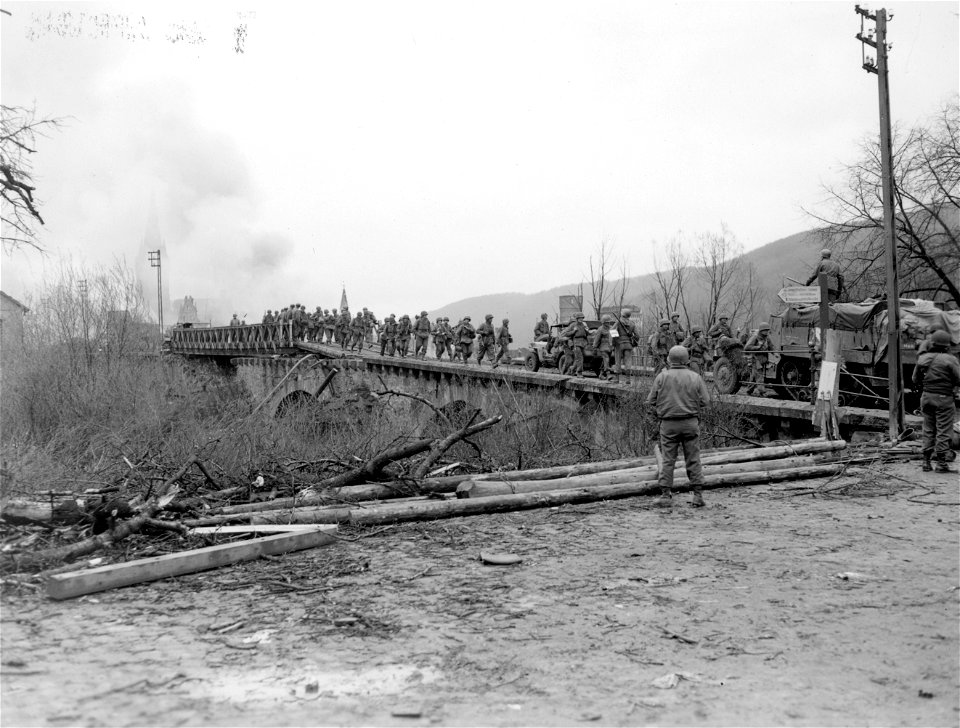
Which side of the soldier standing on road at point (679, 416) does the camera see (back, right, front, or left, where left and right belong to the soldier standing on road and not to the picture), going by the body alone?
back

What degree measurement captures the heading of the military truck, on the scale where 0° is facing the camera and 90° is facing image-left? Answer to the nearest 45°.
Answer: approximately 135°

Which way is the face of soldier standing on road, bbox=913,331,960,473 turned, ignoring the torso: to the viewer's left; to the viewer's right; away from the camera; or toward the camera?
away from the camera

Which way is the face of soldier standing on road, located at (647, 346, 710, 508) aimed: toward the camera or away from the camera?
away from the camera

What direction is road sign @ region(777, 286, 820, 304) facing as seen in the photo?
toward the camera

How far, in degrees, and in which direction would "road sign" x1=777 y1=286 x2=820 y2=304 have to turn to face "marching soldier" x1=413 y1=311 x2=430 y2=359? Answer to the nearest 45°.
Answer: approximately 135° to its right

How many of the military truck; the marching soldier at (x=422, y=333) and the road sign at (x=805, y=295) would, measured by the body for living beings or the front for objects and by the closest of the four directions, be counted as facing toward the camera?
1

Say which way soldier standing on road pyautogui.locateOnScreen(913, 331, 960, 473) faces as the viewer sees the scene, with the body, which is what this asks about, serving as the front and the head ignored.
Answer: away from the camera

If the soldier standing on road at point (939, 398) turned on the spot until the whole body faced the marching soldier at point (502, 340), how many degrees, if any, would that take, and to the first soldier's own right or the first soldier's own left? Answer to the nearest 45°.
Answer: approximately 45° to the first soldier's own left

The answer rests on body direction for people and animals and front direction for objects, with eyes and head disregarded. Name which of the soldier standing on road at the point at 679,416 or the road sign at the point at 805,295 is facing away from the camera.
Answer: the soldier standing on road
